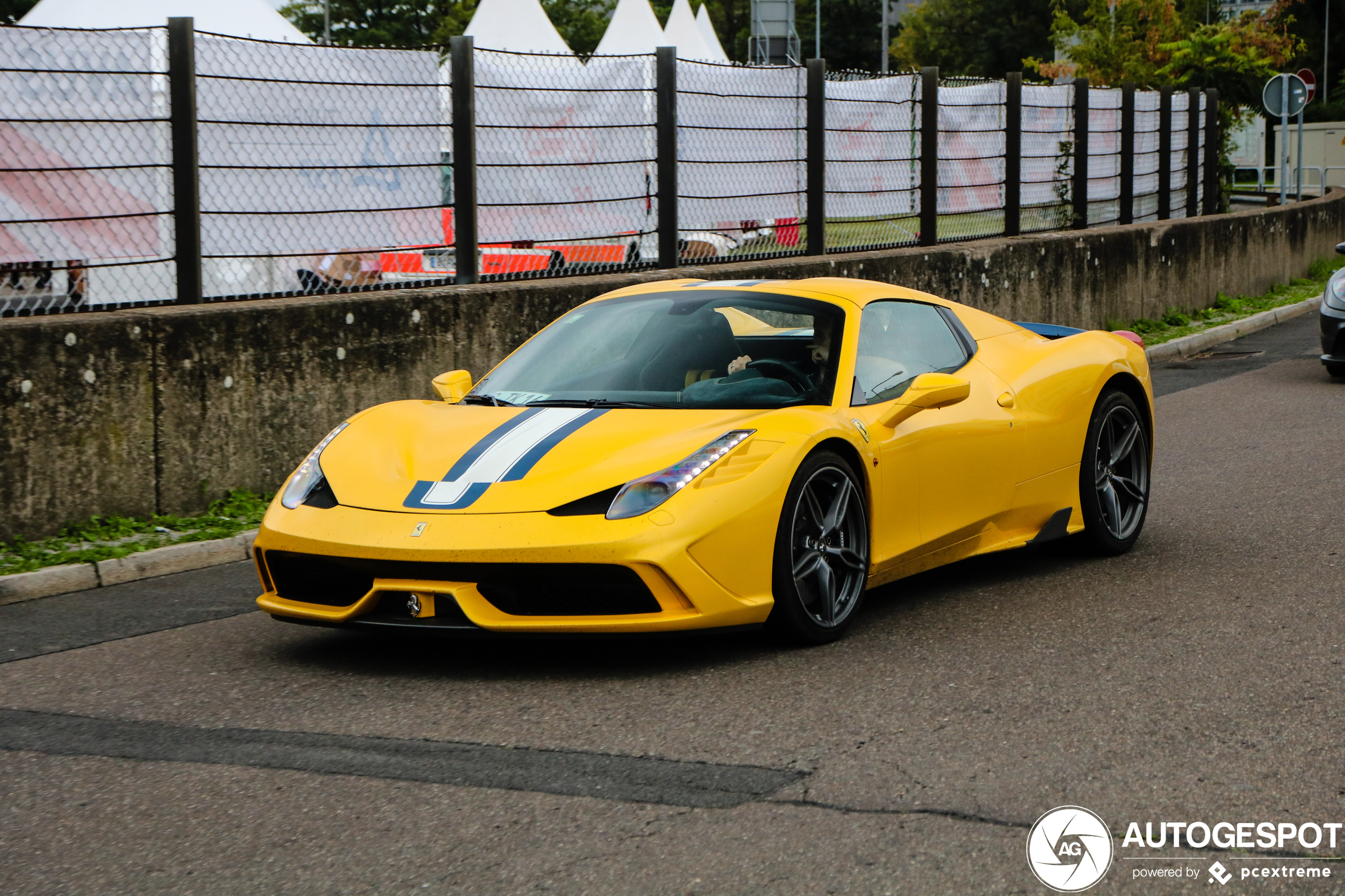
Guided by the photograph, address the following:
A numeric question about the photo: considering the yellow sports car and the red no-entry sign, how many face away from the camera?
0

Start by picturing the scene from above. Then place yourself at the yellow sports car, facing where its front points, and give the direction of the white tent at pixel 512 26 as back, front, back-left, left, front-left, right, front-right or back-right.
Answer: back-right

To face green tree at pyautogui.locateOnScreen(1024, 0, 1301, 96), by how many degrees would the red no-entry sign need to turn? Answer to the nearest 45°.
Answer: approximately 135° to its right

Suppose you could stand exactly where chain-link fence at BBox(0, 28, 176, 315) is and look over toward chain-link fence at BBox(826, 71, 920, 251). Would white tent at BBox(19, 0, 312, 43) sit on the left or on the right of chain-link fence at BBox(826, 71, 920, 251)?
left

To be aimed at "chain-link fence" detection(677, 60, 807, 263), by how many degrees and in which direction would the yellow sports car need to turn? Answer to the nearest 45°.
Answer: approximately 135° to its right

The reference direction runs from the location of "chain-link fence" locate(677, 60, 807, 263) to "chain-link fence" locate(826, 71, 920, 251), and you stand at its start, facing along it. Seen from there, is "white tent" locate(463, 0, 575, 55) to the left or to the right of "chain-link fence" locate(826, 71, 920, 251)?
left

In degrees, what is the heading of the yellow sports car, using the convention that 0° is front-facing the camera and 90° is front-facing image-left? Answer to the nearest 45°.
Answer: approximately 45°

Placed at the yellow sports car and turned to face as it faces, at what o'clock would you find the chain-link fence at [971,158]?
The chain-link fence is roughly at 5 o'clock from the yellow sports car.
